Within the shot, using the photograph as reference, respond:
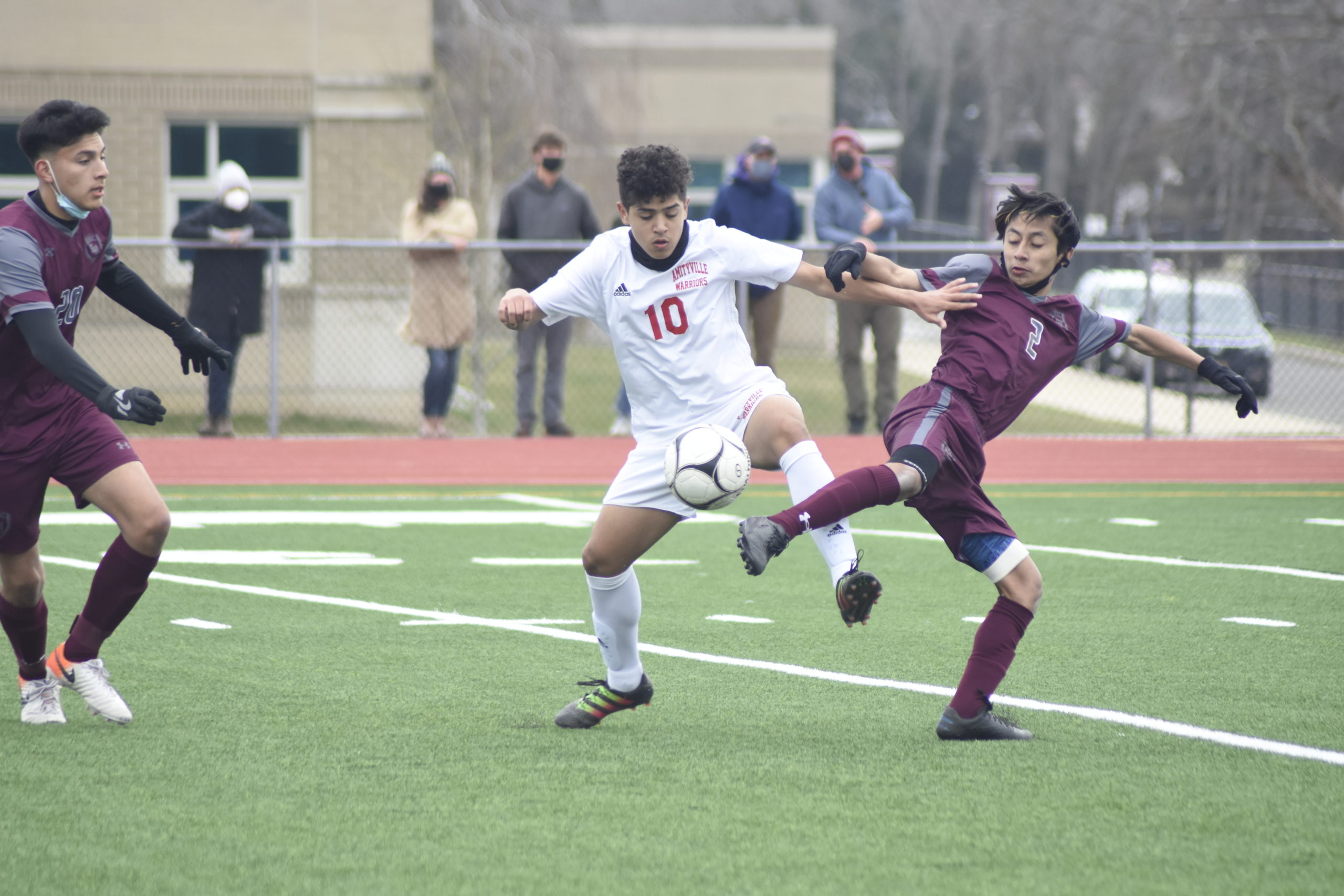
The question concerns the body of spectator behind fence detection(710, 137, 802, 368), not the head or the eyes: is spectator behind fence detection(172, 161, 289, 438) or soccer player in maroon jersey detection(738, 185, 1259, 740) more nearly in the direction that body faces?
the soccer player in maroon jersey

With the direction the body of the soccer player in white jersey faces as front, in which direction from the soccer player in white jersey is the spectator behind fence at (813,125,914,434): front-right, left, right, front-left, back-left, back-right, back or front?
back

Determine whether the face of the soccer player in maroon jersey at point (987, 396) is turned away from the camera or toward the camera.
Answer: toward the camera

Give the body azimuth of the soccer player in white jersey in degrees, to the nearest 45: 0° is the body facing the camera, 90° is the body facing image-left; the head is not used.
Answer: approximately 0°

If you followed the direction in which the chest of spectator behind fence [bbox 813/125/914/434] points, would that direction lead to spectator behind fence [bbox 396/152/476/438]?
no

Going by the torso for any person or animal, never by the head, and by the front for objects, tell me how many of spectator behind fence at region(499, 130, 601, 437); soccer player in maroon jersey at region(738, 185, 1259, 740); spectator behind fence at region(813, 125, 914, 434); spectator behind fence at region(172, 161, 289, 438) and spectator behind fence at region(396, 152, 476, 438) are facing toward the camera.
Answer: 5

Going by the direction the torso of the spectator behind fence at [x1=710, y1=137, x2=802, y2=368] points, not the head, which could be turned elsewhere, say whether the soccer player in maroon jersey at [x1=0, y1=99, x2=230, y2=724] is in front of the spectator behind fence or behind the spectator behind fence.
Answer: in front

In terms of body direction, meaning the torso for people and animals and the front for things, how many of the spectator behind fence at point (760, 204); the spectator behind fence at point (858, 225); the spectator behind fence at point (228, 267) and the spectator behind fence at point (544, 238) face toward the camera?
4

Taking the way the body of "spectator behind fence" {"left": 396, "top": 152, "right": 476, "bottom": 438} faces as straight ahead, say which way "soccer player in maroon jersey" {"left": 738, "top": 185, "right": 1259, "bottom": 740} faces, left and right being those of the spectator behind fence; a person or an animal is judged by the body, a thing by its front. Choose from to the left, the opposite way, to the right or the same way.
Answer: the same way

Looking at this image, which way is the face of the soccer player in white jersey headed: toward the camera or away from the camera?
toward the camera

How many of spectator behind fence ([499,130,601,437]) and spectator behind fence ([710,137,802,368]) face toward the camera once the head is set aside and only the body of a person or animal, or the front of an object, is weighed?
2

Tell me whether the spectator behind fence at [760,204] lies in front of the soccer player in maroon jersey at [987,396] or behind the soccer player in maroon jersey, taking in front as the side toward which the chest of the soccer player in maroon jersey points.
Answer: behind

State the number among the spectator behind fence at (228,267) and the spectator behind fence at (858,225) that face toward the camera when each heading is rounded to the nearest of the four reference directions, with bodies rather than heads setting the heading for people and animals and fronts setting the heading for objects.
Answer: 2

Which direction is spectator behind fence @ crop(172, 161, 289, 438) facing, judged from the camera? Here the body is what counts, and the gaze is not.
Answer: toward the camera

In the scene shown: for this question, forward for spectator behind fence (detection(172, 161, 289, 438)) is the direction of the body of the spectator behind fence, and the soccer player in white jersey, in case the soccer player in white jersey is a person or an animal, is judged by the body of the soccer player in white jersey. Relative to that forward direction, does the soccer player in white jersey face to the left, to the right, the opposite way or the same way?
the same way
